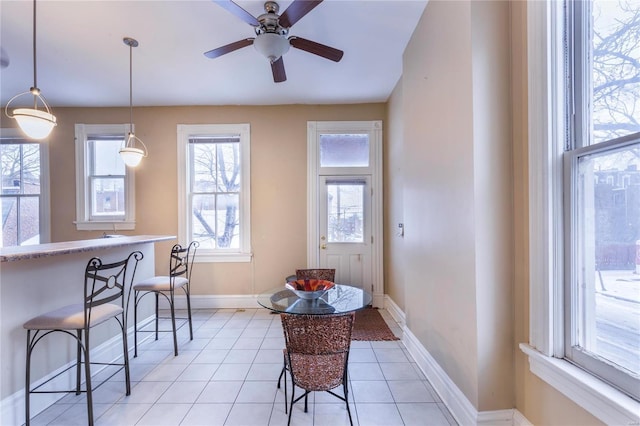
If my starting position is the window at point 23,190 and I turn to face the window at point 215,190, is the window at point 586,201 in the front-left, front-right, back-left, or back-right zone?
front-right

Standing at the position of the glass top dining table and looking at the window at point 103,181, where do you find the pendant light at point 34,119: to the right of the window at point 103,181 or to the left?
left

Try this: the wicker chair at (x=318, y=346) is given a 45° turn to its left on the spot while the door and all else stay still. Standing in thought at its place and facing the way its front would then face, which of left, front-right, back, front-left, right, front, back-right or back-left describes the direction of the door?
front-right

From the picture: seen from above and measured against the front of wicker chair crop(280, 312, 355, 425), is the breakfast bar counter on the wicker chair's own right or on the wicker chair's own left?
on the wicker chair's own left

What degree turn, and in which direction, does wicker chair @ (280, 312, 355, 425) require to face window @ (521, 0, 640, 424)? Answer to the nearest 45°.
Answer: approximately 90° to its right

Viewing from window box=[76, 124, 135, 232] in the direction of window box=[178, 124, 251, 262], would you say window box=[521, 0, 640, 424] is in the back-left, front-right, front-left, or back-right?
front-right

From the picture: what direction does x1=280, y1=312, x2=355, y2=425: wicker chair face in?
away from the camera

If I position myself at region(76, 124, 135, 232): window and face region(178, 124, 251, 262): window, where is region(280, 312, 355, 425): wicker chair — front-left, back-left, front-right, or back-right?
front-right

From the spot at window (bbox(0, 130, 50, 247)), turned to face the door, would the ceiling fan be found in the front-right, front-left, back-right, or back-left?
front-right

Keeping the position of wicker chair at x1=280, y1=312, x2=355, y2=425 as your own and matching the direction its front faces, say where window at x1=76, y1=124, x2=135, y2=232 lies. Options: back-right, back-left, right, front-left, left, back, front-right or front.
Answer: front-left

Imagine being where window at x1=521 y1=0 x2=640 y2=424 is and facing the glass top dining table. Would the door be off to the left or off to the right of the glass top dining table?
right
